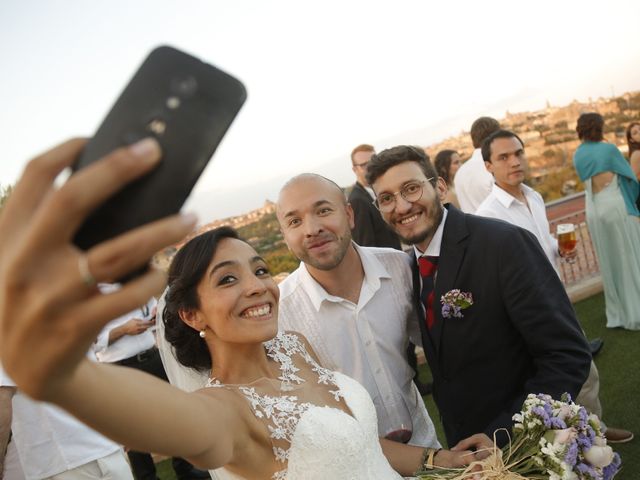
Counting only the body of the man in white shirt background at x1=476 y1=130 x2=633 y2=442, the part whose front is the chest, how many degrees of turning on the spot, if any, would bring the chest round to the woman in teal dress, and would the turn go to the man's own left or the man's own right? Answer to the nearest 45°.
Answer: approximately 135° to the man's own left

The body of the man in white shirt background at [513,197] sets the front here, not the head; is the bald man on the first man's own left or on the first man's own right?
on the first man's own right

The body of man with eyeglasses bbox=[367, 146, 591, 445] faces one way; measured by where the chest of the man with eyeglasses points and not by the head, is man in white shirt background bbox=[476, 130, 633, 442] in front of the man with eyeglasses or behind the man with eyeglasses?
behind

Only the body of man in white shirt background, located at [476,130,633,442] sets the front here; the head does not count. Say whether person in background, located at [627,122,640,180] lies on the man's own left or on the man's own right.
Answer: on the man's own left

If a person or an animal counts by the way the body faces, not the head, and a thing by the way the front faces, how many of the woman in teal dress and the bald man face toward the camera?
1

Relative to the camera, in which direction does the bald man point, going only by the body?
toward the camera
